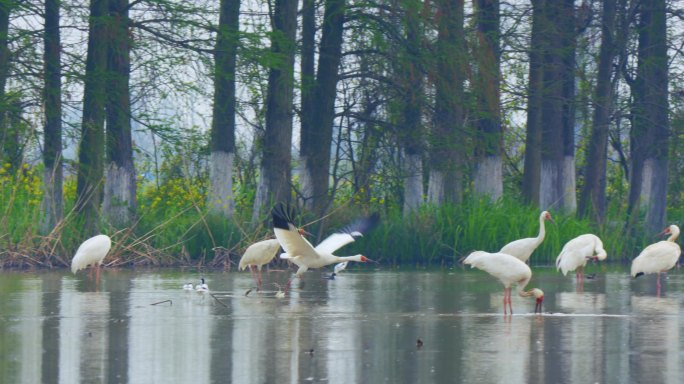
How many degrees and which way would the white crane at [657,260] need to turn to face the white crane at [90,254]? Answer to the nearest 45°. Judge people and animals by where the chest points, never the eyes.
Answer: approximately 180°

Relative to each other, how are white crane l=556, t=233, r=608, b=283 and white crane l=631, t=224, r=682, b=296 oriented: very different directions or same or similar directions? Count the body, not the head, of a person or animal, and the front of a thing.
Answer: same or similar directions

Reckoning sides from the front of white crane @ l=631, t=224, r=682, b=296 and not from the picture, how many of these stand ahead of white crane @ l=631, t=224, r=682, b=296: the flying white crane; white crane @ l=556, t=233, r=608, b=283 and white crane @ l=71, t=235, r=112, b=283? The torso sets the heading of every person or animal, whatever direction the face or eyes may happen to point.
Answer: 0

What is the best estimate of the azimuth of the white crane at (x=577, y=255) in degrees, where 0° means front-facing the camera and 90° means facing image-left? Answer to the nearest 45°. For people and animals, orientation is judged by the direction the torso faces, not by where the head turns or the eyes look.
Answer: approximately 270°

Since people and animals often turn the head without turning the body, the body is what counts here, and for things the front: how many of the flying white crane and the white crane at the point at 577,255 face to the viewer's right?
2

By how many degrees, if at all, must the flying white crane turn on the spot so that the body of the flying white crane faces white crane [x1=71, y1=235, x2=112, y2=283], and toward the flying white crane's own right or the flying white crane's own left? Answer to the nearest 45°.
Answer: approximately 135° to the flying white crane's own left

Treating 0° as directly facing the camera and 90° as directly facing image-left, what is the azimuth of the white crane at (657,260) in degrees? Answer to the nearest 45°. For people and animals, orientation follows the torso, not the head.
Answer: approximately 270°

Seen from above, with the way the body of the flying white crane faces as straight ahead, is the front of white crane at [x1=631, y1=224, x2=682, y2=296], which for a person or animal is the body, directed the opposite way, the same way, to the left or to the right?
the same way

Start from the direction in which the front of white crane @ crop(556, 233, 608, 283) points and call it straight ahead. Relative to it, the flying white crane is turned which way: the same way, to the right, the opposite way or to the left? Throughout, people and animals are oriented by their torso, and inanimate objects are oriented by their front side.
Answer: the same way

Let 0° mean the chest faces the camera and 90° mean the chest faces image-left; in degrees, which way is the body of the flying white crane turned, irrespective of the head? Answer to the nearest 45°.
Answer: approximately 270°

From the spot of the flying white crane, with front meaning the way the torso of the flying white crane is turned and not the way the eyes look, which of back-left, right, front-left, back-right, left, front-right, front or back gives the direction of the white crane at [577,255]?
front-left
